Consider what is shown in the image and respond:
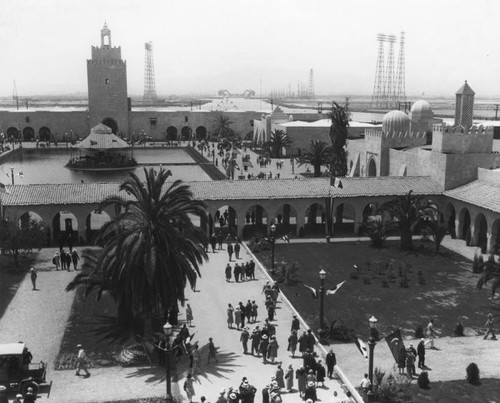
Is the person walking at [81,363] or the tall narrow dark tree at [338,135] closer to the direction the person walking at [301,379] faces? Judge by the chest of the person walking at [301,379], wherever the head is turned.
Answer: the tall narrow dark tree

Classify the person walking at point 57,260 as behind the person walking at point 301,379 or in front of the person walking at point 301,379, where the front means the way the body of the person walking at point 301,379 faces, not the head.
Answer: in front

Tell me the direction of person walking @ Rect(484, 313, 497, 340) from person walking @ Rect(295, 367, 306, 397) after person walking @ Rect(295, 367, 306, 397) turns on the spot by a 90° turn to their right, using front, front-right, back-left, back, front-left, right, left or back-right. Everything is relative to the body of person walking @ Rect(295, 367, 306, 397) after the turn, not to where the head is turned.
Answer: front-left

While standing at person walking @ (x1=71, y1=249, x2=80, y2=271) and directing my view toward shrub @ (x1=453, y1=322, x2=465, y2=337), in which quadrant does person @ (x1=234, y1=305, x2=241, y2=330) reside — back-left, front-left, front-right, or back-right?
front-right

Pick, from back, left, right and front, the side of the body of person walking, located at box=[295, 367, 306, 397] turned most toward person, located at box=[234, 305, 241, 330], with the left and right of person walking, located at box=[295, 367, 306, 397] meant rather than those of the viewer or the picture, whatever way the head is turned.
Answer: front

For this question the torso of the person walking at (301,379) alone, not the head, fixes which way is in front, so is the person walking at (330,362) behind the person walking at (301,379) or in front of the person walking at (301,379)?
in front

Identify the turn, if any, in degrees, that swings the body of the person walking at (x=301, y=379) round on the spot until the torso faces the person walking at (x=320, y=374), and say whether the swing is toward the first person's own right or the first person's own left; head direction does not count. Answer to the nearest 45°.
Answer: approximately 45° to the first person's own right

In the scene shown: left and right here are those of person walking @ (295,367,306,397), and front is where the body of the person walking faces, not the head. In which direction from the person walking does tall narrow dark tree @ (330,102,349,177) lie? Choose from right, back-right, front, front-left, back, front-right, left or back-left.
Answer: front

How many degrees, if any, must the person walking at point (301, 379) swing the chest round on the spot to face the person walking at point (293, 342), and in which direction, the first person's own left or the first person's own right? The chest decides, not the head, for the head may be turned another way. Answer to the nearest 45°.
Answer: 0° — they already face them

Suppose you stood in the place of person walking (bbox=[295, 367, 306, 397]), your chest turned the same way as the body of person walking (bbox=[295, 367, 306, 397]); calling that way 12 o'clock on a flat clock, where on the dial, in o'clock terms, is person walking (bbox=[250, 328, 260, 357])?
person walking (bbox=[250, 328, 260, 357]) is roughly at 11 o'clock from person walking (bbox=[295, 367, 306, 397]).

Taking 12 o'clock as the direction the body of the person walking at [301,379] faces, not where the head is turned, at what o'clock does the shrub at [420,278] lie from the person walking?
The shrub is roughly at 1 o'clock from the person walking.

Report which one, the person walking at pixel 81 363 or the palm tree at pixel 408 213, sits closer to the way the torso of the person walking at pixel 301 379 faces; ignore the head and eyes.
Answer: the palm tree

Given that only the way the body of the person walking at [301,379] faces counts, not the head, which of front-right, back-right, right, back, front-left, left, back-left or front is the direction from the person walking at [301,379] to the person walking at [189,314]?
front-left

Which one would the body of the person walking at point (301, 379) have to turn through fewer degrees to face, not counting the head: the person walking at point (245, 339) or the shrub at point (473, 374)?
the person walking

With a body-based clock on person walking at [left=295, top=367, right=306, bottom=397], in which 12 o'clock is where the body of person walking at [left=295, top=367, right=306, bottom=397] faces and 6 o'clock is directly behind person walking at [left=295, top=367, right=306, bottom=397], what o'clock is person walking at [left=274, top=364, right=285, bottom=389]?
person walking at [left=274, top=364, right=285, bottom=389] is roughly at 10 o'clock from person walking at [left=295, top=367, right=306, bottom=397].

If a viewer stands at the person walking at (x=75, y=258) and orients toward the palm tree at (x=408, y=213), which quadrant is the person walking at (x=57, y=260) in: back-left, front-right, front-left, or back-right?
back-left

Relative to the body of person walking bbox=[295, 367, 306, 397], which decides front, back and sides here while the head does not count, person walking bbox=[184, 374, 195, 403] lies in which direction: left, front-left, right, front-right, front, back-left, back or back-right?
left

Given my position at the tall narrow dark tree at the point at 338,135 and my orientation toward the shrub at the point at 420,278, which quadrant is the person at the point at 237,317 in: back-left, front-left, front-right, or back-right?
front-right

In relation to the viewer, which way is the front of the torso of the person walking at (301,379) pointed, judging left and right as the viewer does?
facing away from the viewer

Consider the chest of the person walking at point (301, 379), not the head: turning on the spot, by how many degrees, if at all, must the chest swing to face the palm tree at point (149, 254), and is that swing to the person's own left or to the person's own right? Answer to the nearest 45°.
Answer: approximately 45° to the person's own left

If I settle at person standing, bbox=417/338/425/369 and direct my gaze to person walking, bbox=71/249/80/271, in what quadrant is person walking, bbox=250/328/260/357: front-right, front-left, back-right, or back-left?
front-left
